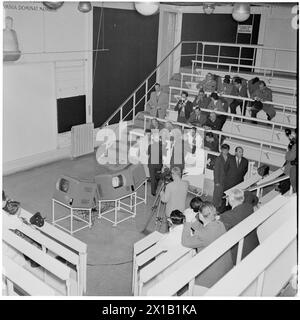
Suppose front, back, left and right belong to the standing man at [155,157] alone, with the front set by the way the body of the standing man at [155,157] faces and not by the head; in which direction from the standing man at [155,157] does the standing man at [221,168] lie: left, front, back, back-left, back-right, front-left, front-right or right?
front-left

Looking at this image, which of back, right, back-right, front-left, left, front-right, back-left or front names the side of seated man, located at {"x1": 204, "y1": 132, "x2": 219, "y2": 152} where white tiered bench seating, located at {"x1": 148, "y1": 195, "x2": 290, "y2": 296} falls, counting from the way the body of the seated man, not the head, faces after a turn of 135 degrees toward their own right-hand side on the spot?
back

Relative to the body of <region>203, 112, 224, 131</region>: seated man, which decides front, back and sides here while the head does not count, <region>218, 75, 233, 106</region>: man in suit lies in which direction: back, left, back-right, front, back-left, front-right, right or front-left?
back-right

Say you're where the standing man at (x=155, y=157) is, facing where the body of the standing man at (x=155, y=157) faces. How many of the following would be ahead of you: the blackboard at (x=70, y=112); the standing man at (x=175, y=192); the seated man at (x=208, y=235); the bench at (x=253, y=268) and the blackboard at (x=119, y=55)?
3

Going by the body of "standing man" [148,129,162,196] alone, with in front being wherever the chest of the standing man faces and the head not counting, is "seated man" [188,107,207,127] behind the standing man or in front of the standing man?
behind

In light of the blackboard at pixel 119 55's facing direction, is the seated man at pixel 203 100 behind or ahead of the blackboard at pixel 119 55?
ahead

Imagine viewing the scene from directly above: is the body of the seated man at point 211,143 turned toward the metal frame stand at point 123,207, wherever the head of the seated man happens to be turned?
yes

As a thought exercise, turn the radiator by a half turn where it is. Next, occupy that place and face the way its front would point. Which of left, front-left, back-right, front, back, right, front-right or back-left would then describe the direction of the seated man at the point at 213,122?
back

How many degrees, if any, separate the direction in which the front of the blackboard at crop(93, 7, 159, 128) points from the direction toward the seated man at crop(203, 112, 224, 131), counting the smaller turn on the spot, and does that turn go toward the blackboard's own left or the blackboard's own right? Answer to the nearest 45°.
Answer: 0° — it already faces them

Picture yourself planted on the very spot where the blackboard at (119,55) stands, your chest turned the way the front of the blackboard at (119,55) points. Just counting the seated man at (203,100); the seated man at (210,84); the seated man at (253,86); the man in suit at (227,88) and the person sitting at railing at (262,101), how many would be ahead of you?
5

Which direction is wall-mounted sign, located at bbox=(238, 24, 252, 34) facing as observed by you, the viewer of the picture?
facing the viewer

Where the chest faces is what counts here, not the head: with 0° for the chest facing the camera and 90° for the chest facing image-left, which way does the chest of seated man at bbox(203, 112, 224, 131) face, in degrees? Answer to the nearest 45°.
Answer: approximately 45°

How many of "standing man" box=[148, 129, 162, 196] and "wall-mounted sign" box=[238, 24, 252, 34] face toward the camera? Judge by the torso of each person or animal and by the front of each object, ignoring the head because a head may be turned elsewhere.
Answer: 2

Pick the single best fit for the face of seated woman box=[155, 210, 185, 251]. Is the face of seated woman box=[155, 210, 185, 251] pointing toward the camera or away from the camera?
away from the camera

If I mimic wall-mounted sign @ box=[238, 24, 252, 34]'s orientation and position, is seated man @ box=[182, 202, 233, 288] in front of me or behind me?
in front
